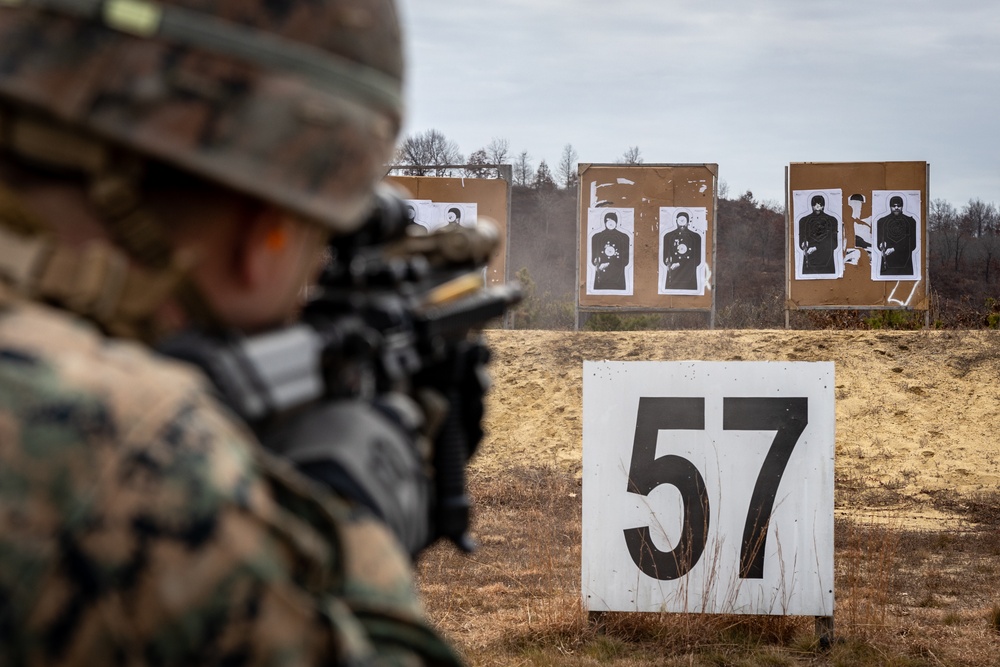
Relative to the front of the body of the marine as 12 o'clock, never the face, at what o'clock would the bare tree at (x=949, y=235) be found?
The bare tree is roughly at 12 o'clock from the marine.

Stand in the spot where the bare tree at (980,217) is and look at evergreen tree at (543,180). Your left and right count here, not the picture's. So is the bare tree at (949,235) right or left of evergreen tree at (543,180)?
left

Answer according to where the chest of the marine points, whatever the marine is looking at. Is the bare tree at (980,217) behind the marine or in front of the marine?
in front

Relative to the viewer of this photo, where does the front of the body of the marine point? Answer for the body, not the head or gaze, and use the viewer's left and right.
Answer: facing away from the viewer and to the right of the viewer

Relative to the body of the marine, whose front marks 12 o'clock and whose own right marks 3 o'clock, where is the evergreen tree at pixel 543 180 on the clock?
The evergreen tree is roughly at 11 o'clock from the marine.
